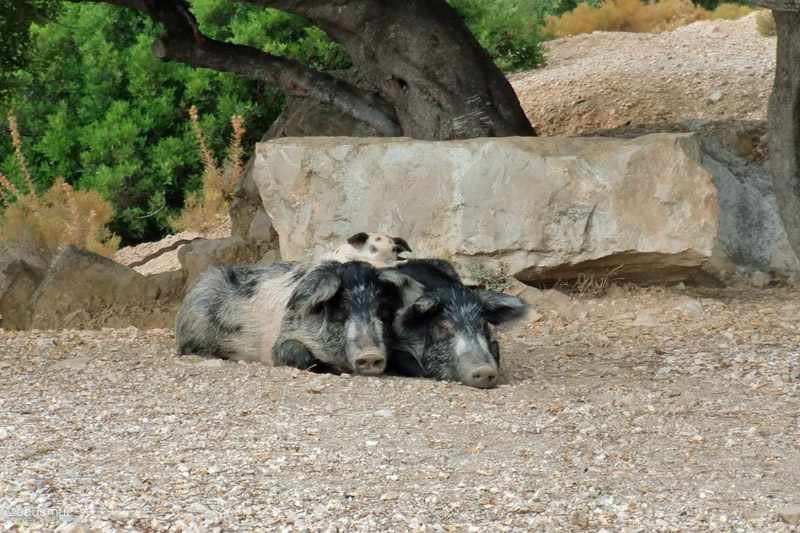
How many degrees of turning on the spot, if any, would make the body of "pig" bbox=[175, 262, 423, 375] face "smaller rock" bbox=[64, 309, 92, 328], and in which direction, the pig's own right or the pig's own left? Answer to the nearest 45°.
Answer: approximately 180°

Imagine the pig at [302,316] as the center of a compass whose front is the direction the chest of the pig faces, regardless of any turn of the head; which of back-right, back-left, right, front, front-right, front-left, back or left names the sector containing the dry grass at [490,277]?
left

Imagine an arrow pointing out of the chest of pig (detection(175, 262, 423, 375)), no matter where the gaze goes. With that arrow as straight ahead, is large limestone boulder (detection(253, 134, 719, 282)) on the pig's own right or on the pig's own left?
on the pig's own left

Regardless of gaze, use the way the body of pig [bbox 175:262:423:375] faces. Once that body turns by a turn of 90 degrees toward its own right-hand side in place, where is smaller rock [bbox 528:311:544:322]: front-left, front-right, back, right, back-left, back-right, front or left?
back

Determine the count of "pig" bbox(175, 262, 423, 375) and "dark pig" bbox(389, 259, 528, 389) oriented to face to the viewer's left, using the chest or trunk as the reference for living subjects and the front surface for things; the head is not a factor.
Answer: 0

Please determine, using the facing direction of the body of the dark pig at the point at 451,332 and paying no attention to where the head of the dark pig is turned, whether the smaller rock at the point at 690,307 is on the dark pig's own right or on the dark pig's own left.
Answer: on the dark pig's own left

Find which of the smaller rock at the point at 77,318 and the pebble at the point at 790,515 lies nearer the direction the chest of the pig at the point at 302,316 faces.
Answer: the pebble

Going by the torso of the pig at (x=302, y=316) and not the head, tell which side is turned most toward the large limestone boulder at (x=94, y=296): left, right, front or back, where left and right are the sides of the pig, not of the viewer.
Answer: back

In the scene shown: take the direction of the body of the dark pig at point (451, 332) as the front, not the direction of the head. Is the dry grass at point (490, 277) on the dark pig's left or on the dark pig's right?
on the dark pig's left

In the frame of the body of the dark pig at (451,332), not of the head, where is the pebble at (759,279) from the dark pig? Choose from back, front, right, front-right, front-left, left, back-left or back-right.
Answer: left

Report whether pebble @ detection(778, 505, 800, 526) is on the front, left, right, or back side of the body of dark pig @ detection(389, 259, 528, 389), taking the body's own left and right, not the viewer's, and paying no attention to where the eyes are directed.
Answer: front

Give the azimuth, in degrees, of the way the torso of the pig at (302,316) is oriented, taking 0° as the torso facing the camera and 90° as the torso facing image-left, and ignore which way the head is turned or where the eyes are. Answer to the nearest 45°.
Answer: approximately 315°
